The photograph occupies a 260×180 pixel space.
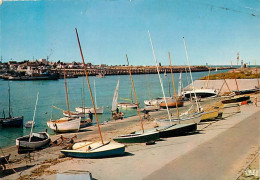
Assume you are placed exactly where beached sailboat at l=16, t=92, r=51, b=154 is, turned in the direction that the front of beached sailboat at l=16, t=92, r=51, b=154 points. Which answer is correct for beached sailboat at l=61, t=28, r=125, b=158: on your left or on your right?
on your left

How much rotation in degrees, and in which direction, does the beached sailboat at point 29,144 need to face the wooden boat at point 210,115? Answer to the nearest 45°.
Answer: approximately 135° to its left

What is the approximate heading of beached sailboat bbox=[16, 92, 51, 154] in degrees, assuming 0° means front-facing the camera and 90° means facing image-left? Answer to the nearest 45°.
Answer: approximately 45°
